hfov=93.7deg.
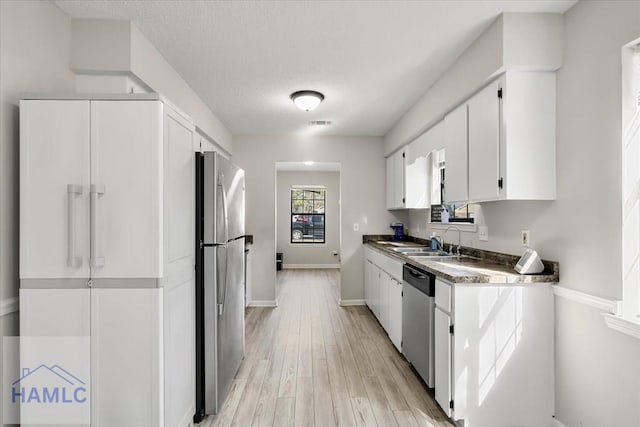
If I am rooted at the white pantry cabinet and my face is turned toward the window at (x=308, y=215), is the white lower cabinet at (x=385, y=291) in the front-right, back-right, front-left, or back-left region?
front-right

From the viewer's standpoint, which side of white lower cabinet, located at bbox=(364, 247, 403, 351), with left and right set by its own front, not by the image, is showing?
left

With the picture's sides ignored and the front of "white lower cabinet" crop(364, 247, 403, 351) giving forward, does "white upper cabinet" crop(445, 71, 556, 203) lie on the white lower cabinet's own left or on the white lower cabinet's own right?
on the white lower cabinet's own left

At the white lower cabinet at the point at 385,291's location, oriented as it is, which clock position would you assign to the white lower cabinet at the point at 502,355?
the white lower cabinet at the point at 502,355 is roughly at 8 o'clock from the white lower cabinet at the point at 385,291.

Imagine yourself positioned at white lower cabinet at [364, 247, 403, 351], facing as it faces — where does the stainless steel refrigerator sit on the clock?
The stainless steel refrigerator is roughly at 10 o'clock from the white lower cabinet.
